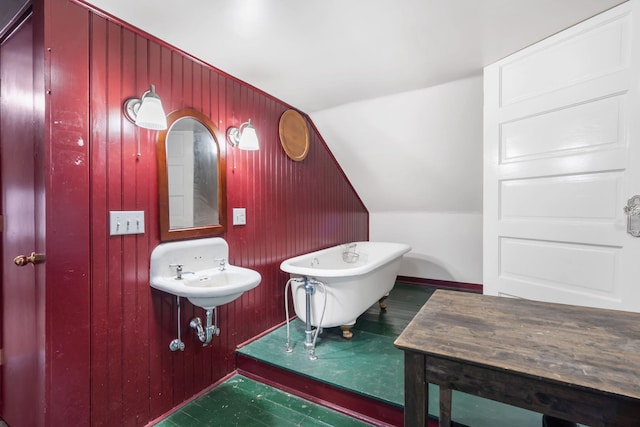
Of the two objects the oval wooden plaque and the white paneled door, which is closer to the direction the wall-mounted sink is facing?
the white paneled door

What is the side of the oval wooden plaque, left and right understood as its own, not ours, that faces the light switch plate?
right

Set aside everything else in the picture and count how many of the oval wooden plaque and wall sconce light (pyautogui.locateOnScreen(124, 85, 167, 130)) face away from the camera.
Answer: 0

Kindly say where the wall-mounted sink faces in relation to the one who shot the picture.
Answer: facing the viewer and to the right of the viewer

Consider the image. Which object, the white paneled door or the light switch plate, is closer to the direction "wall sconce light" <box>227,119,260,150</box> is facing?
the white paneled door

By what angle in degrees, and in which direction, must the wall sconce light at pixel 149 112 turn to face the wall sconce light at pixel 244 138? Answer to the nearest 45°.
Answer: approximately 90° to its left

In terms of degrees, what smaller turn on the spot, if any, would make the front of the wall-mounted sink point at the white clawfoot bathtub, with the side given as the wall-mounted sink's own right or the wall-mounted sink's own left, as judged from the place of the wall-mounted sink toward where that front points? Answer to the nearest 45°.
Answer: approximately 45° to the wall-mounted sink's own left

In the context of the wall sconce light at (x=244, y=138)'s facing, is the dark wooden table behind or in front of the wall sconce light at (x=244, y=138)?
in front

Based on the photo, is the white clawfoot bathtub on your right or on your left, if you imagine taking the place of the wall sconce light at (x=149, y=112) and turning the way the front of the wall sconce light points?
on your left
